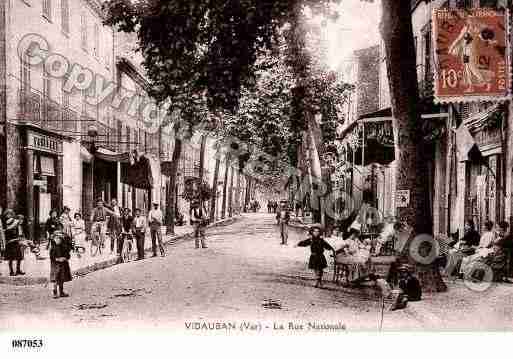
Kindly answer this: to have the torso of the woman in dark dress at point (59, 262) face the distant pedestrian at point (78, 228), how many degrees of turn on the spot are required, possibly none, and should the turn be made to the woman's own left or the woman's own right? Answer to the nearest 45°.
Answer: approximately 180°

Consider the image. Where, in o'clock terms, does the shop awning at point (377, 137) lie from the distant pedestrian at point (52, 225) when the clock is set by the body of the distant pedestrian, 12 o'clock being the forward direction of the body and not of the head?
The shop awning is roughly at 8 o'clock from the distant pedestrian.

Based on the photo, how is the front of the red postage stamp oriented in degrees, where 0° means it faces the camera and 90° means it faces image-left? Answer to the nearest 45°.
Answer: approximately 0°

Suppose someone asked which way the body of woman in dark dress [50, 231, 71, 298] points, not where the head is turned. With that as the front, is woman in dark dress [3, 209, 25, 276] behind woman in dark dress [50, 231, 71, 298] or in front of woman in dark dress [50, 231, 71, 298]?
behind

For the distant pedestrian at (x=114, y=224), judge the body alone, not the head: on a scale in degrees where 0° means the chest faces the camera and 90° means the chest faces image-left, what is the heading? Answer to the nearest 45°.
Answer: approximately 0°

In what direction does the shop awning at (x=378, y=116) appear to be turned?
to the viewer's left

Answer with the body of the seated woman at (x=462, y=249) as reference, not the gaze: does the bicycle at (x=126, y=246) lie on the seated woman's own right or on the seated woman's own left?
on the seated woman's own right

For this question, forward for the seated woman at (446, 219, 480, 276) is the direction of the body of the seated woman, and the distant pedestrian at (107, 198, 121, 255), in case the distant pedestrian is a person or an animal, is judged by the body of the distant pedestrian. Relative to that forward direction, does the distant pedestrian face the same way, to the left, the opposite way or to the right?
to the left

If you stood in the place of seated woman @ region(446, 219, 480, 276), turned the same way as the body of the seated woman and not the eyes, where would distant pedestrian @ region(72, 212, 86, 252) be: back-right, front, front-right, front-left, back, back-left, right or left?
front-right
